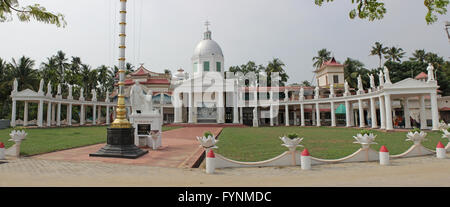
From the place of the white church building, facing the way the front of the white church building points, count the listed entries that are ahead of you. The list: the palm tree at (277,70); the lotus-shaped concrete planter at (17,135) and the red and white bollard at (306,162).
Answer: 2

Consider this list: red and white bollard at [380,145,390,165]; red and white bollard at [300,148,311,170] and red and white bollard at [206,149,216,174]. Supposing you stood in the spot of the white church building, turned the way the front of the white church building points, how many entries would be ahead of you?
3

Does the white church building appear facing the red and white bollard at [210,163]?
yes

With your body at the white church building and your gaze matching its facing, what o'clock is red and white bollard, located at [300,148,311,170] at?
The red and white bollard is roughly at 12 o'clock from the white church building.

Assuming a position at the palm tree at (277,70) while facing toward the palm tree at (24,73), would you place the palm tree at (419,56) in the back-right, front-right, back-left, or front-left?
back-left

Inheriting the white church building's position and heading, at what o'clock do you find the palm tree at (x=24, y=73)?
The palm tree is roughly at 3 o'clock from the white church building.

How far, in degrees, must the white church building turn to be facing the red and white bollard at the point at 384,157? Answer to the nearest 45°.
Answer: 0° — it already faces it

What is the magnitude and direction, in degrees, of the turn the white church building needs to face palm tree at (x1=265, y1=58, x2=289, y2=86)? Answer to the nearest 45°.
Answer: approximately 135° to its left

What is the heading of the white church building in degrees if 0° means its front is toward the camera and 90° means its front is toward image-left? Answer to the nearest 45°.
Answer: approximately 0°

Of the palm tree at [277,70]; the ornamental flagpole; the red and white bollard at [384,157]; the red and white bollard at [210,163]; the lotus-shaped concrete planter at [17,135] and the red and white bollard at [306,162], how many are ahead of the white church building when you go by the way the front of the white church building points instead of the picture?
5

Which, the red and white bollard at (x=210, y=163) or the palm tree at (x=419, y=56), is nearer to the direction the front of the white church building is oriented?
the red and white bollard
